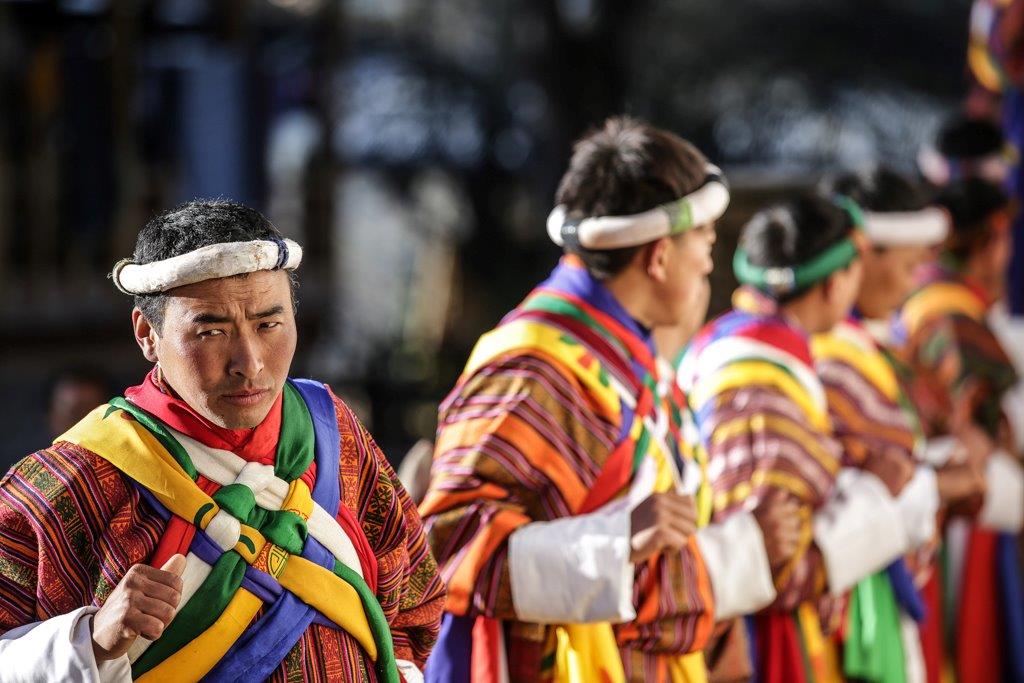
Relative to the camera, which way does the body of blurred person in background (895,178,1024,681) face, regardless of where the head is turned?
to the viewer's right

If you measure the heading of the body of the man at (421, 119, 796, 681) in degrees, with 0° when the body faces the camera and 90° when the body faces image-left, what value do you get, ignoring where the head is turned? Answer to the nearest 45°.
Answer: approximately 270°

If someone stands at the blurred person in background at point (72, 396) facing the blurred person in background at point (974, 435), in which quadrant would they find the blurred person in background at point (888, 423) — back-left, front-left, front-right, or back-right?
front-right

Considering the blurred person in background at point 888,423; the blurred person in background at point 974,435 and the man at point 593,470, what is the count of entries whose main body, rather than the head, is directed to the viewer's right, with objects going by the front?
3

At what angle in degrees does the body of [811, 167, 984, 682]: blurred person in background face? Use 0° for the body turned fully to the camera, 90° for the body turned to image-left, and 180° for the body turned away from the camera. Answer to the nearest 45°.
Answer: approximately 270°

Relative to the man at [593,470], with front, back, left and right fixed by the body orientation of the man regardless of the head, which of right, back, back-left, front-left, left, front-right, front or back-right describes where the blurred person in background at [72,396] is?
back-left

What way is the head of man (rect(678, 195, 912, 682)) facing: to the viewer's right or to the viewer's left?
to the viewer's right

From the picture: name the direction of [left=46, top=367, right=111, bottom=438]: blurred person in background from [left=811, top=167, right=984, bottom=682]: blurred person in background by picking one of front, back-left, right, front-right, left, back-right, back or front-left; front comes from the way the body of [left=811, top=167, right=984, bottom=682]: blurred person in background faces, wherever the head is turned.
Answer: back

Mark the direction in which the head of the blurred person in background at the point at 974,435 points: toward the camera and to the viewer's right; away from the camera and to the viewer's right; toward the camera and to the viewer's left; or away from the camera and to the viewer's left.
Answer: away from the camera and to the viewer's right
